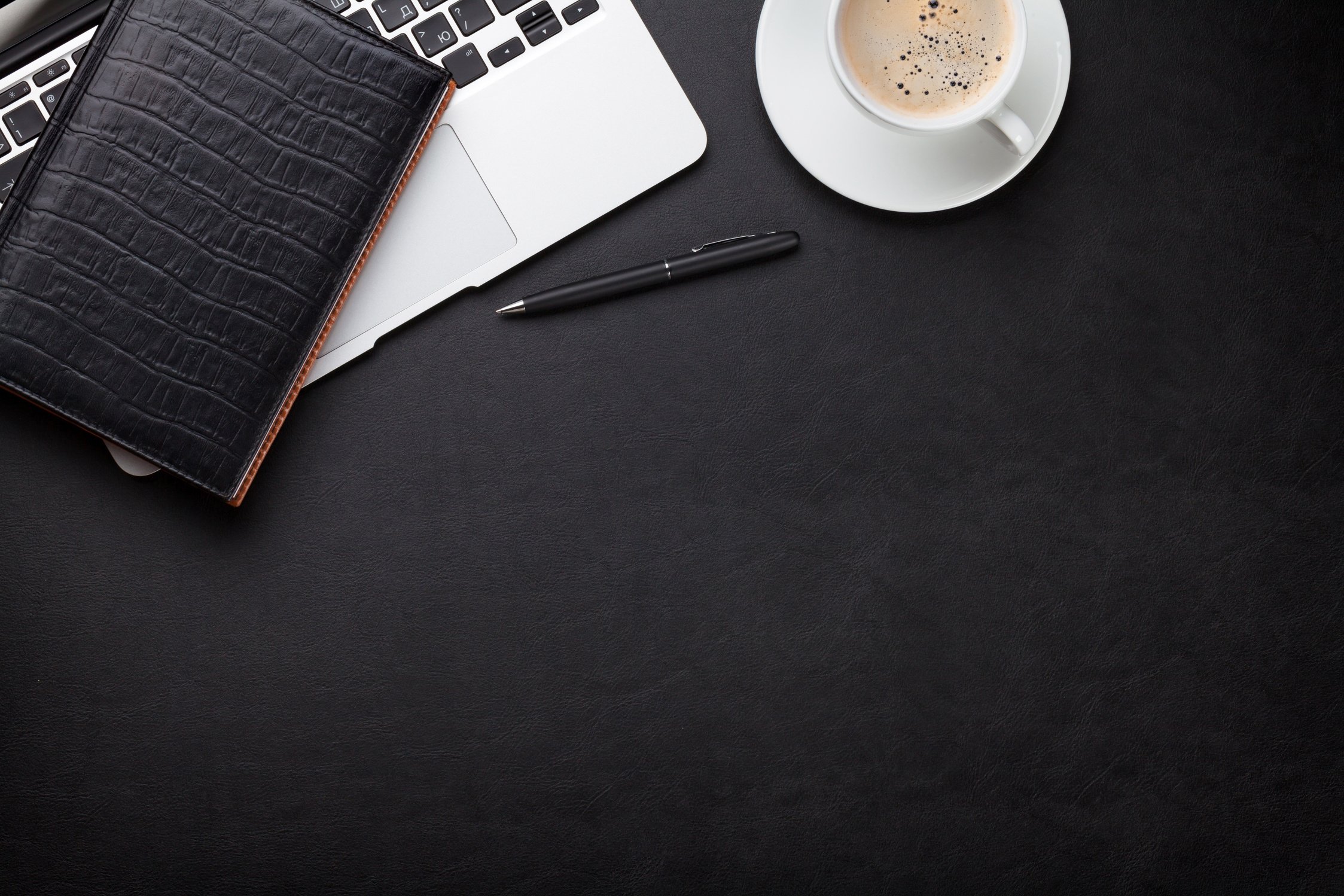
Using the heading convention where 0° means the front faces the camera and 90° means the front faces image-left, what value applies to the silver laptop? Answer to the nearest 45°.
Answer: approximately 315°
